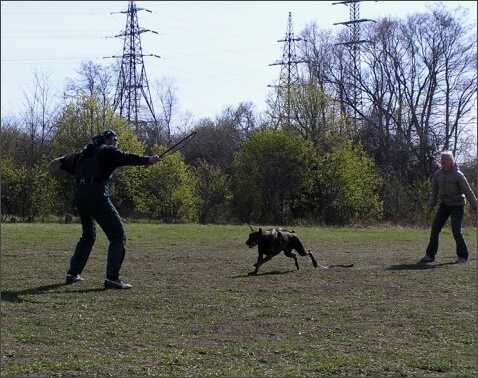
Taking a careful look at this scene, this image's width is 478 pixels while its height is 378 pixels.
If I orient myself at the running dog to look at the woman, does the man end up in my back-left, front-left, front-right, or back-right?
back-right

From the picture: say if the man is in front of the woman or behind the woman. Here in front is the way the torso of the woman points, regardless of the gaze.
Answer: in front

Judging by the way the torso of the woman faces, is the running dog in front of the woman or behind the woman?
in front
